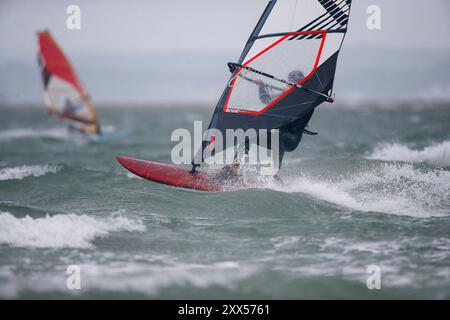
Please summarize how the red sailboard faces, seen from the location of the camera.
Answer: facing to the left of the viewer

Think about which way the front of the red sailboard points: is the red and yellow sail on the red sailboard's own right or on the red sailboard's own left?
on the red sailboard's own right

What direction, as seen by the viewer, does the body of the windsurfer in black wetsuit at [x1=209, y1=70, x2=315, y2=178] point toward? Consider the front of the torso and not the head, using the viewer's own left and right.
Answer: facing to the left of the viewer
